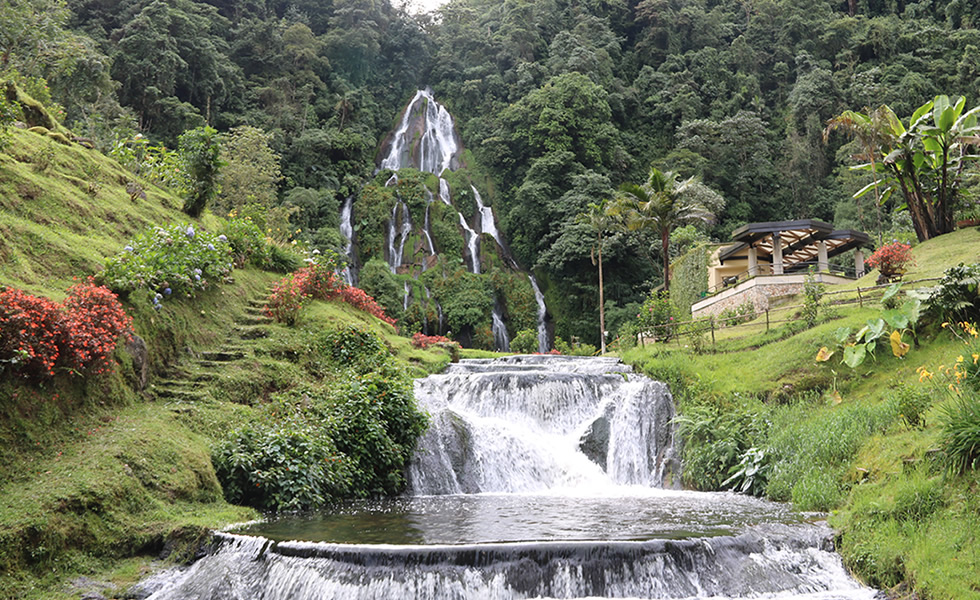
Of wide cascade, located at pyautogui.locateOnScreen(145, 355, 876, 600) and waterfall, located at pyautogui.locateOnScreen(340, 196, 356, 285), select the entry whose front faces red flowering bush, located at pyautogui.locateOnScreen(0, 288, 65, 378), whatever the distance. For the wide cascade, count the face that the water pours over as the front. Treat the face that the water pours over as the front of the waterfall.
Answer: the waterfall

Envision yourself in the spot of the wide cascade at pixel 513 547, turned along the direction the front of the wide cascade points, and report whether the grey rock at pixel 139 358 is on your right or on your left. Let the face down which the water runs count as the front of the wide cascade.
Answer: on your right

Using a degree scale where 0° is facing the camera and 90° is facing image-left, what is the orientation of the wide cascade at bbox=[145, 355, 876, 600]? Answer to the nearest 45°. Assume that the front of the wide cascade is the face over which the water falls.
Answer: approximately 0°

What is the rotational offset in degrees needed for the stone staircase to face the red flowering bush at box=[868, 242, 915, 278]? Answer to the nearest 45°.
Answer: approximately 135° to its left

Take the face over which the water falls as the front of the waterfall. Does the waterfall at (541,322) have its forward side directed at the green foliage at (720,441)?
yes

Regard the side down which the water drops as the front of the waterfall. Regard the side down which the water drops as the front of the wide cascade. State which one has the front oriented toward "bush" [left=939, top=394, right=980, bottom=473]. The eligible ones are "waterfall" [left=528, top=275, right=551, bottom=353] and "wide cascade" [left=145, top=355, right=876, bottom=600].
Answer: the waterfall
